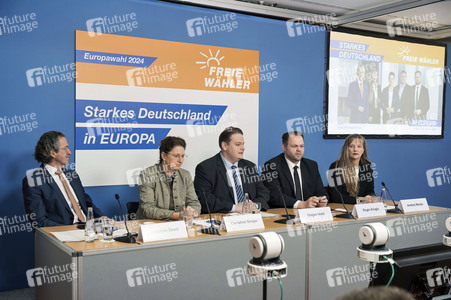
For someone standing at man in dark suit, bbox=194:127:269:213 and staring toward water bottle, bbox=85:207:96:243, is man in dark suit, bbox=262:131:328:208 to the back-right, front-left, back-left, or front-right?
back-left

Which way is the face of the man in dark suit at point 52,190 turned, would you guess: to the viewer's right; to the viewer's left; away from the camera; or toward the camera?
to the viewer's right

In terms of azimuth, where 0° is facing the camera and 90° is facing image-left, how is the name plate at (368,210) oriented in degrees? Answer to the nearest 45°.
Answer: approximately 315°

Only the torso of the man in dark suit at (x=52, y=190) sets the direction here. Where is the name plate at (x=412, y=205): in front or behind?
in front

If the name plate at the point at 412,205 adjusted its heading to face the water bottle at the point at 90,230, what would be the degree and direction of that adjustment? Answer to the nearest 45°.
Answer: approximately 90° to its right

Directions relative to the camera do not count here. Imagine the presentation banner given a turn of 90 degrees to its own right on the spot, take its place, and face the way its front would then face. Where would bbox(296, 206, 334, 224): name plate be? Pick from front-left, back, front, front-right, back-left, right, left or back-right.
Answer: left

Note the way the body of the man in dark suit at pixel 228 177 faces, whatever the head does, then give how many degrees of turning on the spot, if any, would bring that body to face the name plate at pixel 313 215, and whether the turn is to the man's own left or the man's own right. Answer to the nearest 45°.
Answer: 0° — they already face it

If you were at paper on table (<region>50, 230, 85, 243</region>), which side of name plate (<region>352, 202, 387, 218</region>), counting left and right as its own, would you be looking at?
right

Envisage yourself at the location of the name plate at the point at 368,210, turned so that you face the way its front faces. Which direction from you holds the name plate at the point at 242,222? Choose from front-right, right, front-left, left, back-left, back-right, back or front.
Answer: right

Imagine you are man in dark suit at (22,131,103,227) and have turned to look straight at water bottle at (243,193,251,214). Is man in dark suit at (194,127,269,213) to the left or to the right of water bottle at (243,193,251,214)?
left

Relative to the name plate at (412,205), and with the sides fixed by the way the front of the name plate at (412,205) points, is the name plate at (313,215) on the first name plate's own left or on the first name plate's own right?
on the first name plate's own right

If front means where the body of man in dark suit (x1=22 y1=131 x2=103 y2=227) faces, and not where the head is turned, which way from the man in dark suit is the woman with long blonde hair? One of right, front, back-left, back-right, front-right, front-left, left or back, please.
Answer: front-left

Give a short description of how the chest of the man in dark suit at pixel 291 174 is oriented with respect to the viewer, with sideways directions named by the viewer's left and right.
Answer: facing the viewer and to the right of the viewer
